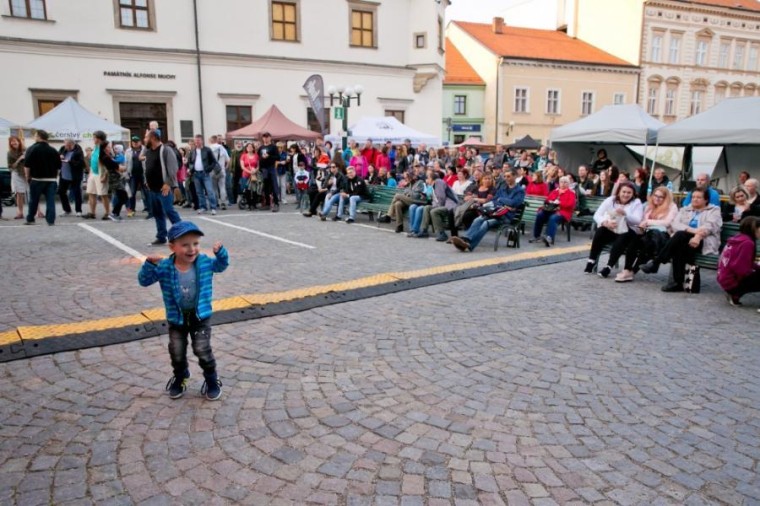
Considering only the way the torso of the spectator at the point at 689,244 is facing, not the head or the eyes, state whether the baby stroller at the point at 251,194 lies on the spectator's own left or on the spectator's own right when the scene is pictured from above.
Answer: on the spectator's own right

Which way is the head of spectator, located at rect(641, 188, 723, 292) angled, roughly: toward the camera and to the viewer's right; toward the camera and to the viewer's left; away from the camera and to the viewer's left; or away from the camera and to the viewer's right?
toward the camera and to the viewer's left

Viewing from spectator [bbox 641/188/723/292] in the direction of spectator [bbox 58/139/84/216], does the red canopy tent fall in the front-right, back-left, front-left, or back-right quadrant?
front-right

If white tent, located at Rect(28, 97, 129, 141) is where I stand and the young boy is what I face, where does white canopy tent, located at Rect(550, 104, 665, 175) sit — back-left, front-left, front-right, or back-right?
front-left

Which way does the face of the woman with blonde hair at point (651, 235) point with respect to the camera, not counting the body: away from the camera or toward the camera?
toward the camera

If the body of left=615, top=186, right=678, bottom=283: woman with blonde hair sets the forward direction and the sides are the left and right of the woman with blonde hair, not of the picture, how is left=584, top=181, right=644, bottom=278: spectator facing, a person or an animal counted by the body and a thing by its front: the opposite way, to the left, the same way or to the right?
the same way

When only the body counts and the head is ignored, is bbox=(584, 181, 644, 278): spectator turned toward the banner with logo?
no

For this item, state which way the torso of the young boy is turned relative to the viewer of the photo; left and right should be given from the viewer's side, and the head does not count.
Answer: facing the viewer

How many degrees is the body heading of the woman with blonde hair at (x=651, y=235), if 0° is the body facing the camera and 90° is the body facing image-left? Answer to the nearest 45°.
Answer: approximately 45°

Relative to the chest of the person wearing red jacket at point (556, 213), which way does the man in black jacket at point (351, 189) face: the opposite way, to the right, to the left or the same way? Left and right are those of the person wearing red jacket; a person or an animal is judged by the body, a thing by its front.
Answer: the same way

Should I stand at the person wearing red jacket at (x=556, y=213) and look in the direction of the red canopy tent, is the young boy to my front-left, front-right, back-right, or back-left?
back-left

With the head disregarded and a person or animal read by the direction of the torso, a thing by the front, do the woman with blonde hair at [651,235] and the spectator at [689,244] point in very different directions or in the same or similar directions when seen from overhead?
same or similar directions

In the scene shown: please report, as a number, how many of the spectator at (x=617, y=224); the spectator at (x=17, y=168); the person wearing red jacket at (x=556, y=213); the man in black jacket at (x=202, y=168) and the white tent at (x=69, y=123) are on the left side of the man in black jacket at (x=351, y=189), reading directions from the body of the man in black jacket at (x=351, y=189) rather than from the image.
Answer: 2

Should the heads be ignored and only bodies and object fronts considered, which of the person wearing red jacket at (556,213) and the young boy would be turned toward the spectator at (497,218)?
the person wearing red jacket

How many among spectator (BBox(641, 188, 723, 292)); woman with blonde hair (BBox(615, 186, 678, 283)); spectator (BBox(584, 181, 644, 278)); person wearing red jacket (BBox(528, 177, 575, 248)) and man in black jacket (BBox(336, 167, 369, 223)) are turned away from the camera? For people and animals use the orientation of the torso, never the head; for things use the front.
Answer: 0

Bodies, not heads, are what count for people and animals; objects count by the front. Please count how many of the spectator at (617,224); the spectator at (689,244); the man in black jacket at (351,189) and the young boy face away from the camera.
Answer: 0

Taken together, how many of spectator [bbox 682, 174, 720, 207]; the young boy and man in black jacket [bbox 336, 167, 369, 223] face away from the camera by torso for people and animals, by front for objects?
0

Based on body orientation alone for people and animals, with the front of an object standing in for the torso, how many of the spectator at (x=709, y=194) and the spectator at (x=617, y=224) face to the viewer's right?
0

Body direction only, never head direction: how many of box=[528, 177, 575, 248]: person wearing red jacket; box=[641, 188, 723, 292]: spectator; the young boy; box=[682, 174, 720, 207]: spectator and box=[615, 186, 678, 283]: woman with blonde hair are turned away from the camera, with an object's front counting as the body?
0

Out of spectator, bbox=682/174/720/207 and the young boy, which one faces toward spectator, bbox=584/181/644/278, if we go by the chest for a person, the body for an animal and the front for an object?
spectator, bbox=682/174/720/207

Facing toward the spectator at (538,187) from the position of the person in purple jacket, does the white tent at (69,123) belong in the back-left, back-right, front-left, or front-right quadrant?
front-left

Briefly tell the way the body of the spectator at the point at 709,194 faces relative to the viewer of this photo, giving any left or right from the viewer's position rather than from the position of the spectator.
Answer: facing the viewer and to the left of the viewer
